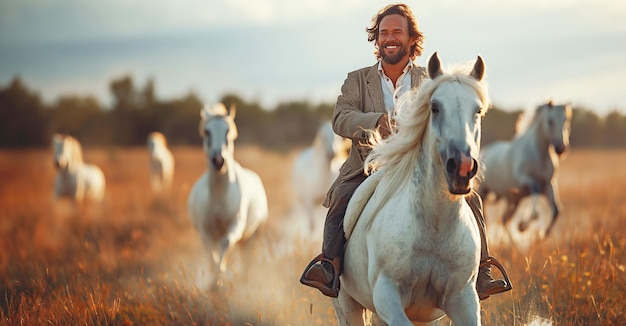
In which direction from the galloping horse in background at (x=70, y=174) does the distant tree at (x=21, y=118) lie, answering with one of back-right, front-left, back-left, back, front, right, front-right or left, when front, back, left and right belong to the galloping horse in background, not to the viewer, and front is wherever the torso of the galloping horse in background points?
back-right

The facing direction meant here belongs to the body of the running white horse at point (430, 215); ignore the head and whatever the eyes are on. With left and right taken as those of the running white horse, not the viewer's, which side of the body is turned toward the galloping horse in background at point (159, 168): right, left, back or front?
back

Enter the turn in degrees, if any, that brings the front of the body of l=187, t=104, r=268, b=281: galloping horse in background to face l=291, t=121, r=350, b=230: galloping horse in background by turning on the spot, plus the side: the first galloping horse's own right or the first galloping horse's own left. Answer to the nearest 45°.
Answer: approximately 135° to the first galloping horse's own left

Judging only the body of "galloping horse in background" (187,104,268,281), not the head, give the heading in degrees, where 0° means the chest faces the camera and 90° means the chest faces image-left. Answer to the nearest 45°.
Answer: approximately 0°

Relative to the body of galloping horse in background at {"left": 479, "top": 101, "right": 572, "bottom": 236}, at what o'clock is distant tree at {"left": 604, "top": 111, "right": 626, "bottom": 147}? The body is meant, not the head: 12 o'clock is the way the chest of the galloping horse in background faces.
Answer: The distant tree is roughly at 8 o'clock from the galloping horse in background.

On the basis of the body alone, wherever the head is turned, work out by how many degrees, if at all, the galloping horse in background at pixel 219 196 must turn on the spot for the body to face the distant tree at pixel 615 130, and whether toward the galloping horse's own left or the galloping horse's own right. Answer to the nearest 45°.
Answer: approximately 135° to the galloping horse's own left

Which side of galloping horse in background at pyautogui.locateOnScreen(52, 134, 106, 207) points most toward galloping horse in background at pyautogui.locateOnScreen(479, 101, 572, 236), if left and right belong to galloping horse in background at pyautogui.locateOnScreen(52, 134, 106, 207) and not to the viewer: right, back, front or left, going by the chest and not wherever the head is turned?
left

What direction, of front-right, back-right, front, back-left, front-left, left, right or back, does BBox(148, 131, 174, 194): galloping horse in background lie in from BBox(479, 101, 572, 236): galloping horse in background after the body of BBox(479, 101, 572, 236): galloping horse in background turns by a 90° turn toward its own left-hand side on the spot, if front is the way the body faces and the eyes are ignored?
left

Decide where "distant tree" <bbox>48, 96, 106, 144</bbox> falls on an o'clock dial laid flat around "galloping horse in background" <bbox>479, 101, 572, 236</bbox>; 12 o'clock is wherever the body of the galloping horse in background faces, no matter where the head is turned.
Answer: The distant tree is roughly at 6 o'clock from the galloping horse in background.

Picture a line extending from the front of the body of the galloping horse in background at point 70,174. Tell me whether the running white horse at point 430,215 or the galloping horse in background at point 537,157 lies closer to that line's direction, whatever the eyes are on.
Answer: the running white horse

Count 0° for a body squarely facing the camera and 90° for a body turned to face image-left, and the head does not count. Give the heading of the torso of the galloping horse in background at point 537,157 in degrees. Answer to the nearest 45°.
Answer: approximately 315°

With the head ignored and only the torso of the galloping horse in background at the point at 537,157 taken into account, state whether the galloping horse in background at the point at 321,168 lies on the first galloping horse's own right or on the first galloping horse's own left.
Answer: on the first galloping horse's own right

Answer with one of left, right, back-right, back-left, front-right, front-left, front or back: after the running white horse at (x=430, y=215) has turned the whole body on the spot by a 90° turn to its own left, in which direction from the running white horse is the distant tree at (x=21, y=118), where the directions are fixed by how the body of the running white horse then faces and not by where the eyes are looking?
left

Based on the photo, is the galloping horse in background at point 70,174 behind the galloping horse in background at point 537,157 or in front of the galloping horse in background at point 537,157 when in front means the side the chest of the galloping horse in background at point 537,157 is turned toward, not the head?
behind

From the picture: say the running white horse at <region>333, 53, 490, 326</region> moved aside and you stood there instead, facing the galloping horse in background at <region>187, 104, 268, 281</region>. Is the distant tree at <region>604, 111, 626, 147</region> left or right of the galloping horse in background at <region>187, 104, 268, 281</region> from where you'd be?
right

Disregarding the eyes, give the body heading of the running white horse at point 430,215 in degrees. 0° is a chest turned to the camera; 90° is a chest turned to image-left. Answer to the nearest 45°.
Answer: approximately 315°
